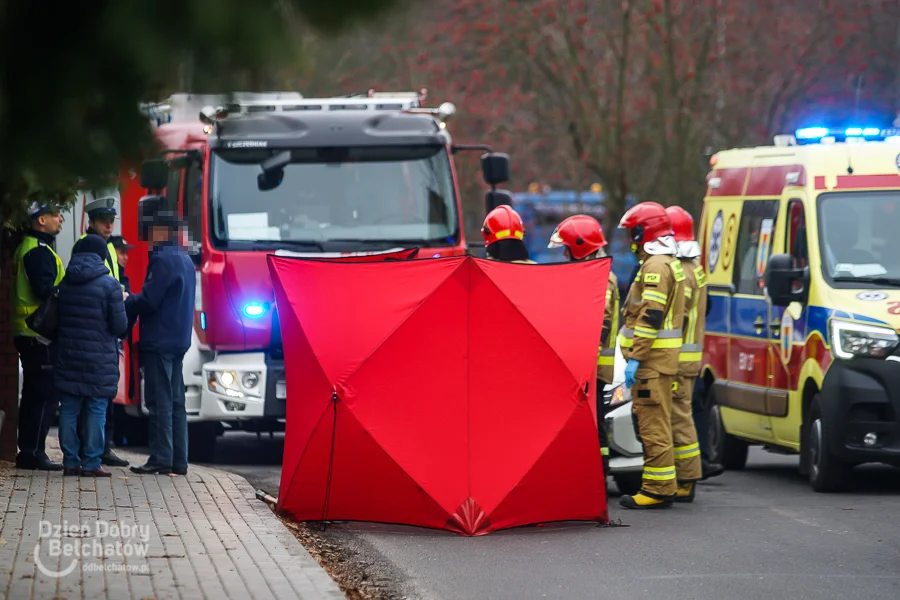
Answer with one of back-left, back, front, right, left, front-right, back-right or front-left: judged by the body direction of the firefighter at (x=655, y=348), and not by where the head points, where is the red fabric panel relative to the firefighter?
front-left

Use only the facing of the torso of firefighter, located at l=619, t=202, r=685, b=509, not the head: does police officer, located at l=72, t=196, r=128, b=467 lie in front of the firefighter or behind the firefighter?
in front

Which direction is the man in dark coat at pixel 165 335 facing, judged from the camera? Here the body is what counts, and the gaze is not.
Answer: to the viewer's left

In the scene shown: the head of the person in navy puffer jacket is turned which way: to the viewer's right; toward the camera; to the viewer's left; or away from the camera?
away from the camera

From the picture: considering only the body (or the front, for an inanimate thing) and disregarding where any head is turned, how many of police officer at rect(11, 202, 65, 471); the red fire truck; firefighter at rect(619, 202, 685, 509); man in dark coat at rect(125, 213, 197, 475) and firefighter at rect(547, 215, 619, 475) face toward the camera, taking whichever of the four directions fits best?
1

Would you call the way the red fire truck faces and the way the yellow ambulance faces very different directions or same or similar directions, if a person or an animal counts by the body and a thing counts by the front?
same or similar directions

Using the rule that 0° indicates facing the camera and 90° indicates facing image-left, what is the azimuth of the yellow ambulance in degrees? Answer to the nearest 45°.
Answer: approximately 315°

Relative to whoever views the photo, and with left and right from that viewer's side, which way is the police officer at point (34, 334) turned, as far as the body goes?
facing to the right of the viewer

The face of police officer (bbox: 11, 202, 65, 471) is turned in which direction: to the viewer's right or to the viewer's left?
to the viewer's right

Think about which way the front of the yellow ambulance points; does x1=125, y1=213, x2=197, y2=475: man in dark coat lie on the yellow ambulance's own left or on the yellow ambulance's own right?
on the yellow ambulance's own right

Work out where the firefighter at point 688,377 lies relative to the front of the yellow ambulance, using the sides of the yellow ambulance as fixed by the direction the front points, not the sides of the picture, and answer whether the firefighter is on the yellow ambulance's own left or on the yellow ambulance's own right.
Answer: on the yellow ambulance's own right

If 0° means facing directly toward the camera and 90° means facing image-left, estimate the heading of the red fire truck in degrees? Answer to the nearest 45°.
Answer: approximately 0°

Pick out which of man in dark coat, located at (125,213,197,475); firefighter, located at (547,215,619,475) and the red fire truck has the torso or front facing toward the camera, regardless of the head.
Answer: the red fire truck

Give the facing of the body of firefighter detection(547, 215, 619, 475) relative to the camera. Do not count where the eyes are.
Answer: to the viewer's left
